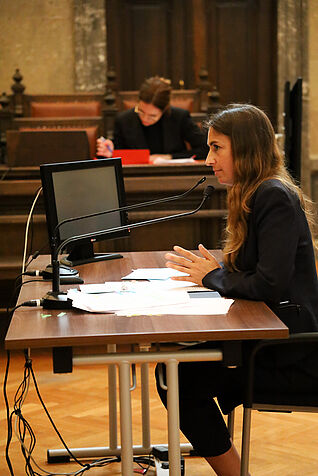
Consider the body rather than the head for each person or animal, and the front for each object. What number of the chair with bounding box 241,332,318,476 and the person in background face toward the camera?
1

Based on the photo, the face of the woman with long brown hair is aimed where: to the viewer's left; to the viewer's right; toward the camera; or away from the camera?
to the viewer's left

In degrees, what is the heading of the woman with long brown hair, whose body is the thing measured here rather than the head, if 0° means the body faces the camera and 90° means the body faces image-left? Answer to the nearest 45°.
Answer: approximately 90°

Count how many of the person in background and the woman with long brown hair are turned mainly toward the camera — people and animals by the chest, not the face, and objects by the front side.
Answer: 1

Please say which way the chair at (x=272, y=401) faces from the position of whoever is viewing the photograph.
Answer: facing to the left of the viewer

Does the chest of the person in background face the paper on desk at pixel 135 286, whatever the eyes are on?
yes

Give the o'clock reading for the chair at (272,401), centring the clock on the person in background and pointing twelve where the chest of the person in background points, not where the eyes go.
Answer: The chair is roughly at 12 o'clock from the person in background.

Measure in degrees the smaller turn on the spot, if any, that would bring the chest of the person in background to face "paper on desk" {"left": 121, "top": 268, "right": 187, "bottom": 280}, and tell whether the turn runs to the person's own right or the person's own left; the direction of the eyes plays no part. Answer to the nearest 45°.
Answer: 0° — they already face it

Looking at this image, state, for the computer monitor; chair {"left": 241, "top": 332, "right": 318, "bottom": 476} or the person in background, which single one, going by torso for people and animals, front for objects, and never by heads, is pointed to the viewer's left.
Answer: the chair

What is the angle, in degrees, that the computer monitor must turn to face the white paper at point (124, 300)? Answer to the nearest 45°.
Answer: approximately 45° to its right

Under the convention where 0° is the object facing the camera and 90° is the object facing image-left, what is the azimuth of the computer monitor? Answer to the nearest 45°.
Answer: approximately 315°
